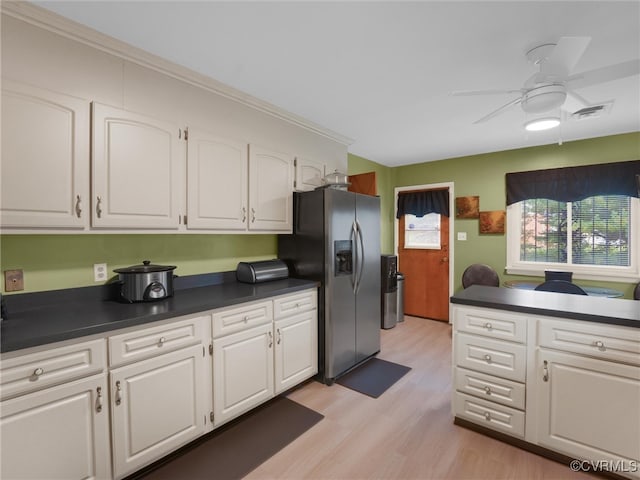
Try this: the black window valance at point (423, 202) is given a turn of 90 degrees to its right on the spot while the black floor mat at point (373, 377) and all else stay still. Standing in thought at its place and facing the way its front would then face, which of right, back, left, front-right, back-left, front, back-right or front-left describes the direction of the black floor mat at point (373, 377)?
left

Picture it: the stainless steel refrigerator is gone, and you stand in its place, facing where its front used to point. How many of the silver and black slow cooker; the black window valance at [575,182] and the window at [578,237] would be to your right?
1

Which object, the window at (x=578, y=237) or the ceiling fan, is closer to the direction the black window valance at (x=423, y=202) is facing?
the ceiling fan

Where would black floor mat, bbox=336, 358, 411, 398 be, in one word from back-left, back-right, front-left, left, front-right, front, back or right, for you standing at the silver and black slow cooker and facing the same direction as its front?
front-left

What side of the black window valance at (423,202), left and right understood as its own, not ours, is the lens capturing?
front

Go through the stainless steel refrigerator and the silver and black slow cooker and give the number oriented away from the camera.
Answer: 0

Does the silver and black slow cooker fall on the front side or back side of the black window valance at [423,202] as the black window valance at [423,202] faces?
on the front side

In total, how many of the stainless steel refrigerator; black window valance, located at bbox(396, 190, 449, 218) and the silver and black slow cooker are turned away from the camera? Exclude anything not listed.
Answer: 0

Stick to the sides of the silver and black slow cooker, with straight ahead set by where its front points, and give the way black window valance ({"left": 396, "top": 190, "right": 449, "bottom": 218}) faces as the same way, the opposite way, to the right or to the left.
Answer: to the right

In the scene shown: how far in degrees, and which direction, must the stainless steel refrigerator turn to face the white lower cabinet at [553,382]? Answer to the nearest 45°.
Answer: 0° — it already faces it

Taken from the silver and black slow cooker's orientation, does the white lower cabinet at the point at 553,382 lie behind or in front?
in front

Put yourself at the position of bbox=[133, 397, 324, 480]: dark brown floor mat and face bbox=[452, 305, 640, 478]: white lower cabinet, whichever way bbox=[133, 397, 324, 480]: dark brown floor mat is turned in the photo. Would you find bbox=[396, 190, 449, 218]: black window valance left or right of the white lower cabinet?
left

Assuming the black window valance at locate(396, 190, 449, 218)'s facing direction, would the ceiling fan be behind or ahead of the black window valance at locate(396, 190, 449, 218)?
ahead

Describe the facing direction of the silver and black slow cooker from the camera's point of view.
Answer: facing the viewer and to the right of the viewer

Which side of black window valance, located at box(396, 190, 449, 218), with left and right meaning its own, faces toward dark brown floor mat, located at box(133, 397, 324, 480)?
front
